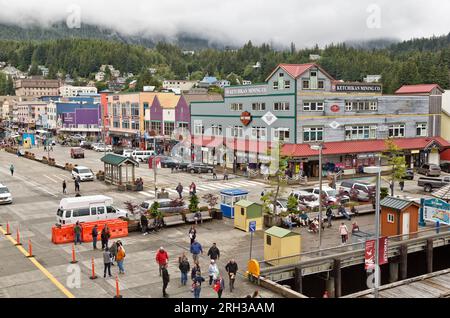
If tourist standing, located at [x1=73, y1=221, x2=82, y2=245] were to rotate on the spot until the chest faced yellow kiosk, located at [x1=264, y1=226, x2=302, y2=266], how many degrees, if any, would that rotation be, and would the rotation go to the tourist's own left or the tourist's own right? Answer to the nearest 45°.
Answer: approximately 135° to the tourist's own right

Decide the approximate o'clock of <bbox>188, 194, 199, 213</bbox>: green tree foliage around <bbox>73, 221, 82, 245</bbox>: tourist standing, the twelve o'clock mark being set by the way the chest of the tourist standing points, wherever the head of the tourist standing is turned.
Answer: The green tree foliage is roughly at 2 o'clock from the tourist standing.

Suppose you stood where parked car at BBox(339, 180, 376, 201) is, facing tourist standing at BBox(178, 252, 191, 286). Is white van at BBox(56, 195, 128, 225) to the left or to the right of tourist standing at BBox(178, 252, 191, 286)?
right

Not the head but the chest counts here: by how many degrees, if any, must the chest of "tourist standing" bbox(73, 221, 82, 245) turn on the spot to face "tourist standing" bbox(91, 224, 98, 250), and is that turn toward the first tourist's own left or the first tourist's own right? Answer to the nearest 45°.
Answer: approximately 135° to the first tourist's own right

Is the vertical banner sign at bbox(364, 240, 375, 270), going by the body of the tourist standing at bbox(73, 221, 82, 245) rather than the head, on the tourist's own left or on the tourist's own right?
on the tourist's own right

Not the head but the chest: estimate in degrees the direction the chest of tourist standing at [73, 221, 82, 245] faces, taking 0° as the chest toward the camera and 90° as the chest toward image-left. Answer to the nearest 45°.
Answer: approximately 180°
